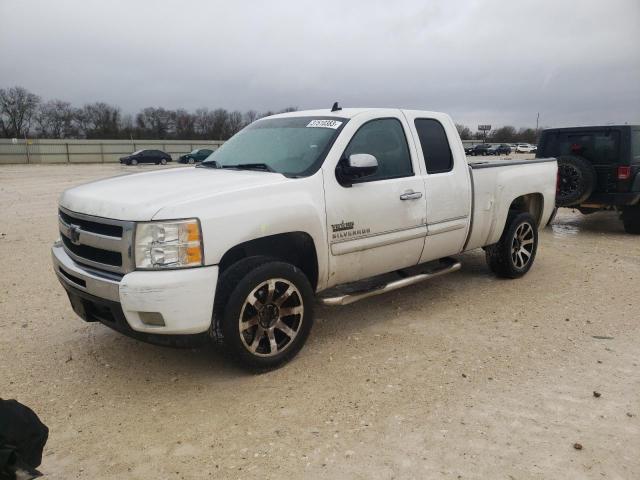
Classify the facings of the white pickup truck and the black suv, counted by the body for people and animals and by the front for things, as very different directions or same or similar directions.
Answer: very different directions

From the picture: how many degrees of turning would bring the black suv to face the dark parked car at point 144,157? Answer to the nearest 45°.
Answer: approximately 90° to its left

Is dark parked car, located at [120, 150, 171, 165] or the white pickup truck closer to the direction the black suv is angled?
the dark parked car

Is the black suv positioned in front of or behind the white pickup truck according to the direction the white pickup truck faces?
behind

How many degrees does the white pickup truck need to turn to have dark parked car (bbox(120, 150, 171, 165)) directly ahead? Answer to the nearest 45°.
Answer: approximately 135° to its right

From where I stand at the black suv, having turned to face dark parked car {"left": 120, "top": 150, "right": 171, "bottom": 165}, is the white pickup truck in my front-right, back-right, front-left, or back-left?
back-left

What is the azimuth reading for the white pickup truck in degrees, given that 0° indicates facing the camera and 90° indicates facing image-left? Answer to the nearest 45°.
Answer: approximately 45°

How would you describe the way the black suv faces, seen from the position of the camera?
facing away from the viewer and to the right of the viewer
